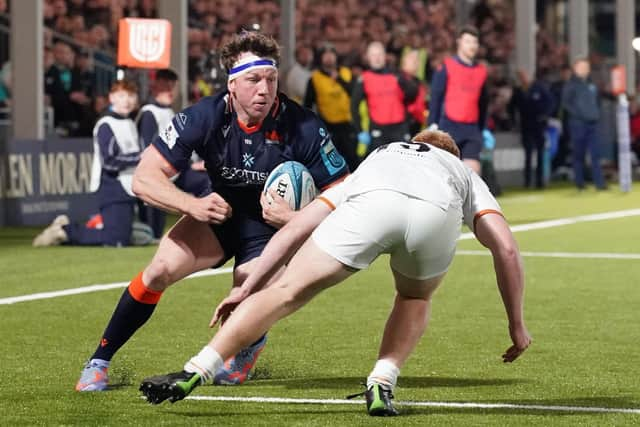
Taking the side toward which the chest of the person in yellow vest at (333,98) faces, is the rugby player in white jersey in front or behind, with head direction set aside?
in front

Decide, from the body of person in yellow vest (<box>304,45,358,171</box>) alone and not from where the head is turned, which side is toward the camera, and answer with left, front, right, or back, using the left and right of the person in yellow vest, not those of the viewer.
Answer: front

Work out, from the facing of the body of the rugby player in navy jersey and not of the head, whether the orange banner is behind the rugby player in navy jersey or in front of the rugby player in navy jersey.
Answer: behind

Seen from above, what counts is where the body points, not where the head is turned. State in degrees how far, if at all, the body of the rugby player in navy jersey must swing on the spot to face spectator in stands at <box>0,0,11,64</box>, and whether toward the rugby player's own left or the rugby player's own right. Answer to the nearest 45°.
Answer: approximately 180°

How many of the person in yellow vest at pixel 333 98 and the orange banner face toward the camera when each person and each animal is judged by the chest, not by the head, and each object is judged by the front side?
2

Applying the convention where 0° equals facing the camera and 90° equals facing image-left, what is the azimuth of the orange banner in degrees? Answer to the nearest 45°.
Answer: approximately 0°

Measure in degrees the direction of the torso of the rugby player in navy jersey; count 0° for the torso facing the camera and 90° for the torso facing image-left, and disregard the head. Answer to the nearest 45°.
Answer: approximately 0°

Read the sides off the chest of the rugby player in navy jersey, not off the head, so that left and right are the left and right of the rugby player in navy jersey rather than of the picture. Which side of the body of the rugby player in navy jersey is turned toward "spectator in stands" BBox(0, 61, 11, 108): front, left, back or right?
back

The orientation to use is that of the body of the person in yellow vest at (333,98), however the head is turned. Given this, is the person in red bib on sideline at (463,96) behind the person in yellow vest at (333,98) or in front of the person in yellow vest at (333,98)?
in front

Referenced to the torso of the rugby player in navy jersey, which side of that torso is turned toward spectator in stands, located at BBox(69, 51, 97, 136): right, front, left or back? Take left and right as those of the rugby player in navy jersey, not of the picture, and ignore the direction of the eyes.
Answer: back

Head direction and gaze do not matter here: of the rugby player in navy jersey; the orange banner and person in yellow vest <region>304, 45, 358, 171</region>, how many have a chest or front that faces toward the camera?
3
